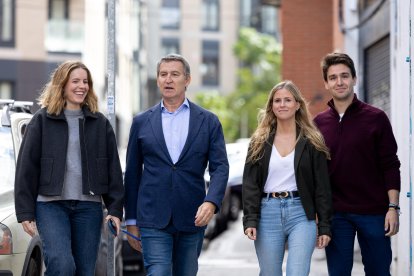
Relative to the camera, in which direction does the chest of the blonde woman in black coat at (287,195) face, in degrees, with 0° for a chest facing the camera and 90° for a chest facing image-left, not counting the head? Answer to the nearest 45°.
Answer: approximately 0°

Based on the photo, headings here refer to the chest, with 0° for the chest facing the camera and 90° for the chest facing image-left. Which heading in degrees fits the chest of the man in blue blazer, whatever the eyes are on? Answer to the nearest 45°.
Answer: approximately 0°

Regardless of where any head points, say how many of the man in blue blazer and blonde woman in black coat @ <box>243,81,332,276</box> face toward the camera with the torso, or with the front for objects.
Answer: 2

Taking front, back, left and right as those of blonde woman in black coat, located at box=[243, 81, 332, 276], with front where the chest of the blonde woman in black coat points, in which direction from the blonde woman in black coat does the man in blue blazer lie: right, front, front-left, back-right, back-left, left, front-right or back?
right

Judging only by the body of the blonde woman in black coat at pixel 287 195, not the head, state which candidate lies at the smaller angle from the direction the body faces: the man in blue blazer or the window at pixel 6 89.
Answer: the man in blue blazer

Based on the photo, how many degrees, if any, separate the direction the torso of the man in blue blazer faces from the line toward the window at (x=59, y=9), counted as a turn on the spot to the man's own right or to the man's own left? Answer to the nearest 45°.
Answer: approximately 180°

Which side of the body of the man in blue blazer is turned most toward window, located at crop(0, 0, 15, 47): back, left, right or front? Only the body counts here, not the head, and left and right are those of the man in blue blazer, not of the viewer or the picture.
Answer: back
